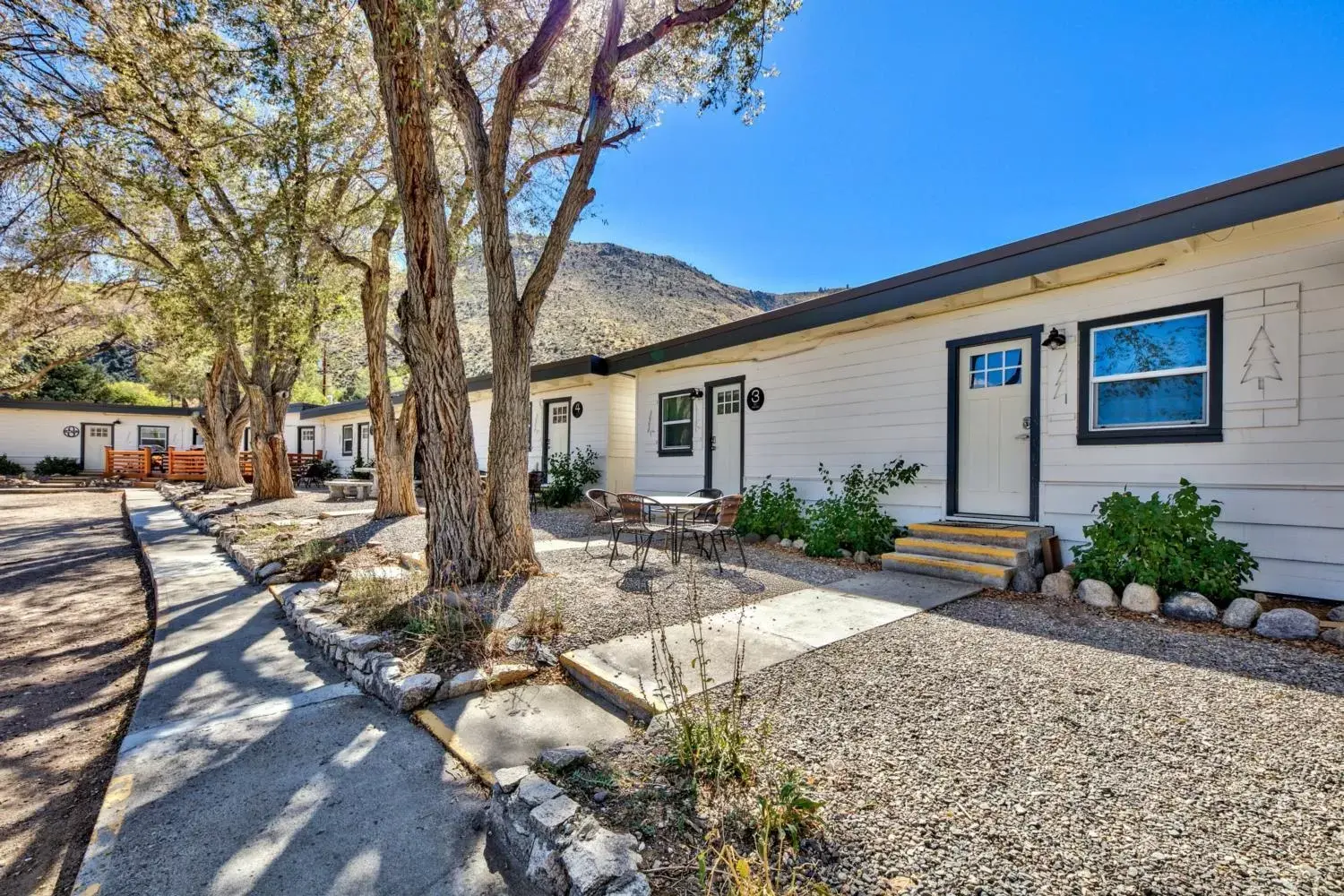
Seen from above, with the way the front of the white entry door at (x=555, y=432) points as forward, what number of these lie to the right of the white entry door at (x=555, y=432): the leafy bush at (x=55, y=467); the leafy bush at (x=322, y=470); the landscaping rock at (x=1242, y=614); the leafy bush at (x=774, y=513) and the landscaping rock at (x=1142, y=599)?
2

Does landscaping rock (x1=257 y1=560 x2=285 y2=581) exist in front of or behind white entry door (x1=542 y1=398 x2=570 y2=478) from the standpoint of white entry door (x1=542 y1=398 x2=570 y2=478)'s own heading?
in front

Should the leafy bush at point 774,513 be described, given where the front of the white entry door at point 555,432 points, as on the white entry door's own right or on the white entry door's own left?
on the white entry door's own left

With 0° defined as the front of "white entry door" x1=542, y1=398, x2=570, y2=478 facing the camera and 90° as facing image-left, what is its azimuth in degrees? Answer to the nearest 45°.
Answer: approximately 45°

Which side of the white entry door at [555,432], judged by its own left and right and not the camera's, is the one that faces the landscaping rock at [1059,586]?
left

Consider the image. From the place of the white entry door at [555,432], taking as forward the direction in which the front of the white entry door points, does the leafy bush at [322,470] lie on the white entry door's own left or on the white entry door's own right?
on the white entry door's own right

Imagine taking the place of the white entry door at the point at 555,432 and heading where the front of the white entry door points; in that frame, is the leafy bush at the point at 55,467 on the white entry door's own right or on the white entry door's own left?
on the white entry door's own right

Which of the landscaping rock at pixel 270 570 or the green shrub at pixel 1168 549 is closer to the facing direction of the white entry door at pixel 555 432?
the landscaping rock

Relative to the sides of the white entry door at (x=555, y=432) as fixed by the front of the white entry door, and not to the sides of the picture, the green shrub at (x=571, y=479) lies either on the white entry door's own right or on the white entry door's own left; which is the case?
on the white entry door's own left

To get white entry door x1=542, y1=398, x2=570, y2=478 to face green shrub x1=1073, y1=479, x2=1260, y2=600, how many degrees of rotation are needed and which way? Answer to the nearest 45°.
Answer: approximately 90° to its left

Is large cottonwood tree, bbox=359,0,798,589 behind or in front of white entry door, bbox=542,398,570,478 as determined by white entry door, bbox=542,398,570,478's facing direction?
in front

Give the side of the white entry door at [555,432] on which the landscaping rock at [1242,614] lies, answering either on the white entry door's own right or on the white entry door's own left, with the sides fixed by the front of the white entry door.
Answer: on the white entry door's own left
